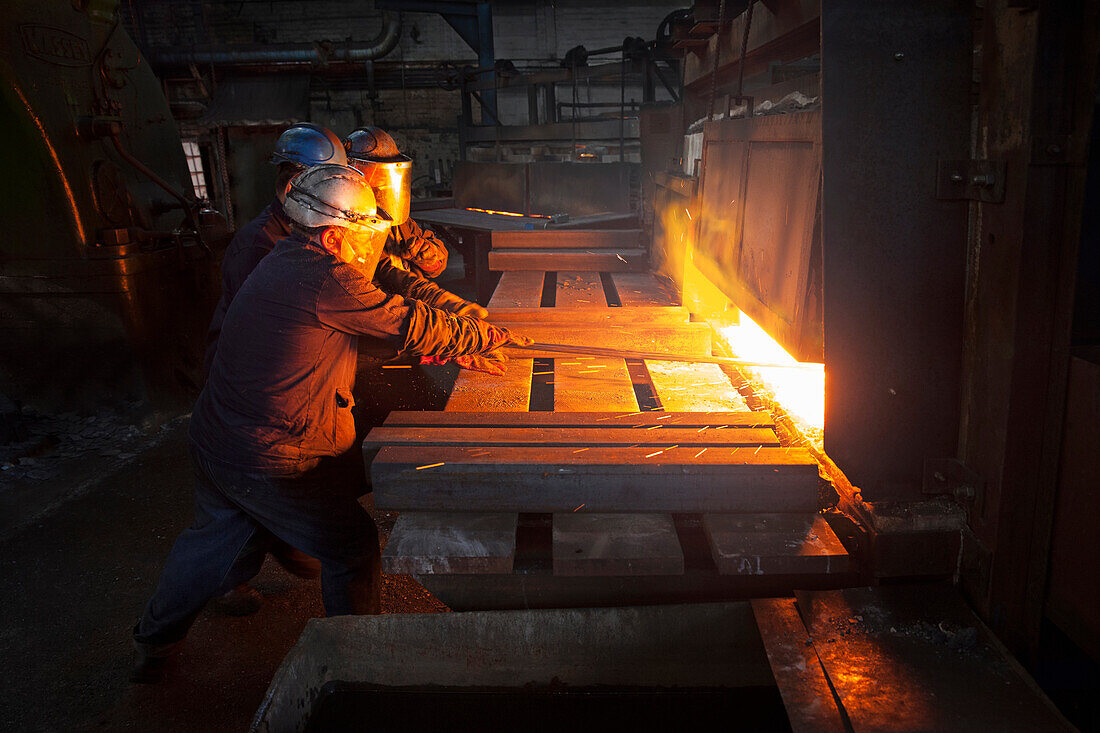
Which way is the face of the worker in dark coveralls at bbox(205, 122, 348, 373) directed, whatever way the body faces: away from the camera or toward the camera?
away from the camera

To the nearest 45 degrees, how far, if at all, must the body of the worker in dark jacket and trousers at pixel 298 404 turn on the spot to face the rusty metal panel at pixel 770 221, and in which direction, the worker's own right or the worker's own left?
0° — they already face it

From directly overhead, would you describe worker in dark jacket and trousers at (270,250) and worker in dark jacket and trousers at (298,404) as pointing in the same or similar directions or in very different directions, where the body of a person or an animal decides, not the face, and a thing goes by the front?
same or similar directions

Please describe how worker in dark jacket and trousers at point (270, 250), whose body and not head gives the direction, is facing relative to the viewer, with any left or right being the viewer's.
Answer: facing to the right of the viewer

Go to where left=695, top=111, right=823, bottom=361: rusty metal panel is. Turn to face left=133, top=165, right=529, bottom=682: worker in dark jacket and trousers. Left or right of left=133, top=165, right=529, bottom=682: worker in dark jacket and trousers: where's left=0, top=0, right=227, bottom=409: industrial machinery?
right

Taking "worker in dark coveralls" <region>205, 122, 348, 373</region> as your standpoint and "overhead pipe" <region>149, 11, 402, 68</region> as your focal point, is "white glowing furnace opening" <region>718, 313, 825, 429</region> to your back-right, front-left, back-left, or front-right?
back-right

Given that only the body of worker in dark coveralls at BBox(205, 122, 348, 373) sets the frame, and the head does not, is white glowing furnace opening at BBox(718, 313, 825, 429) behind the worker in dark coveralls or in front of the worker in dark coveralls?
in front

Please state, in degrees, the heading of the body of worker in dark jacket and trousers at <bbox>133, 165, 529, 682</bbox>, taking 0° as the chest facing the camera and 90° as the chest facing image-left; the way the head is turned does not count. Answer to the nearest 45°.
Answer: approximately 270°

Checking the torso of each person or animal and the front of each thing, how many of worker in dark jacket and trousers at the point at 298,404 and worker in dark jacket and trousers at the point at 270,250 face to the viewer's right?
2

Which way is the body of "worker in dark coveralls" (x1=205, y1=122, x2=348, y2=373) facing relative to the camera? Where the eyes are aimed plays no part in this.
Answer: to the viewer's right

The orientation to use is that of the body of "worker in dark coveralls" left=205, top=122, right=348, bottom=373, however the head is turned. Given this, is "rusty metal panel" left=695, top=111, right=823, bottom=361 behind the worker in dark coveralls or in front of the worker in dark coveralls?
in front

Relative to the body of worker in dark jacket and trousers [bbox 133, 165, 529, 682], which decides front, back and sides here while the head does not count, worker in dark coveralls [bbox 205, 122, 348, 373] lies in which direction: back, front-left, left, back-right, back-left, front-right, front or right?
left

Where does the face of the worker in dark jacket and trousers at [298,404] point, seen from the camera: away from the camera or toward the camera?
away from the camera

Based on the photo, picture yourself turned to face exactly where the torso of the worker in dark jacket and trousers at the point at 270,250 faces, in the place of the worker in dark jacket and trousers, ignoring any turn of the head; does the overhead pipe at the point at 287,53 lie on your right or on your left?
on your left

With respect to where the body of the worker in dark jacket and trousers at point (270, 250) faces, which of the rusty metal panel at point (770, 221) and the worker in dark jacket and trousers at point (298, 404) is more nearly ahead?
the rusty metal panel
